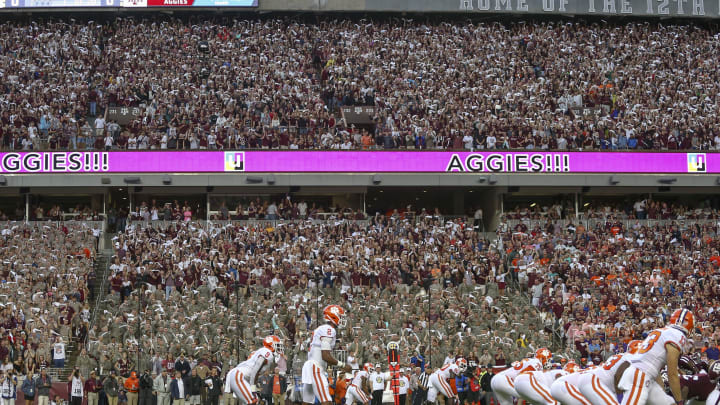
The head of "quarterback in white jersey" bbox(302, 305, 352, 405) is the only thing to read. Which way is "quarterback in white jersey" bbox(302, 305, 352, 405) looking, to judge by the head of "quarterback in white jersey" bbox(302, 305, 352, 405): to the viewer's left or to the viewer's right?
to the viewer's right

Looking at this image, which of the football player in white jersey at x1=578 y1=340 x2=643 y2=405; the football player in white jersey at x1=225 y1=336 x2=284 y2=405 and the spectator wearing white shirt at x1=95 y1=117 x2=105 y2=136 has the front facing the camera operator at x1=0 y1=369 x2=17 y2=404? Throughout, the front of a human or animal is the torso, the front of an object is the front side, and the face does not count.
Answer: the spectator wearing white shirt

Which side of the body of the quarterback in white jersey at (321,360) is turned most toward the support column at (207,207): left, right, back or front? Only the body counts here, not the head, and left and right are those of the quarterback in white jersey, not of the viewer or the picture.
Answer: left

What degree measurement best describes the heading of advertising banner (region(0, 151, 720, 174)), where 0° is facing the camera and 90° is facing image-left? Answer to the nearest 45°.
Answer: approximately 0°

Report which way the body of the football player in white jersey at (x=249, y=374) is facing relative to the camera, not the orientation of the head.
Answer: to the viewer's right

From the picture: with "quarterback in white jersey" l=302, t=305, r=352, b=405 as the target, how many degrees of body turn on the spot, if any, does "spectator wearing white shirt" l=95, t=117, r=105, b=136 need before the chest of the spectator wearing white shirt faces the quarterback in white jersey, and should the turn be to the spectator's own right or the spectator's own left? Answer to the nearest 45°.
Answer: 0° — they already face them

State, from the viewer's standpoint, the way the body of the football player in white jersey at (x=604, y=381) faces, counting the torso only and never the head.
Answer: to the viewer's right

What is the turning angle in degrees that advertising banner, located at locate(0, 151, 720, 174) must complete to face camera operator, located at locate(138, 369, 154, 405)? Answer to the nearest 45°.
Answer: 0° — it already faces them

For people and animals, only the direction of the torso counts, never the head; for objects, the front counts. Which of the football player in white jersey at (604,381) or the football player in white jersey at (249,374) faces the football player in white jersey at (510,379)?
the football player in white jersey at (249,374)

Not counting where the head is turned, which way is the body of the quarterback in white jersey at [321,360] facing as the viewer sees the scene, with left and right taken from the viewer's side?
facing to the right of the viewer

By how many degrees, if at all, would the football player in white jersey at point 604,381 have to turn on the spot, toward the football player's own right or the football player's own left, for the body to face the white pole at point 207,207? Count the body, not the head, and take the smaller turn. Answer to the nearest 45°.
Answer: approximately 135° to the football player's own left
